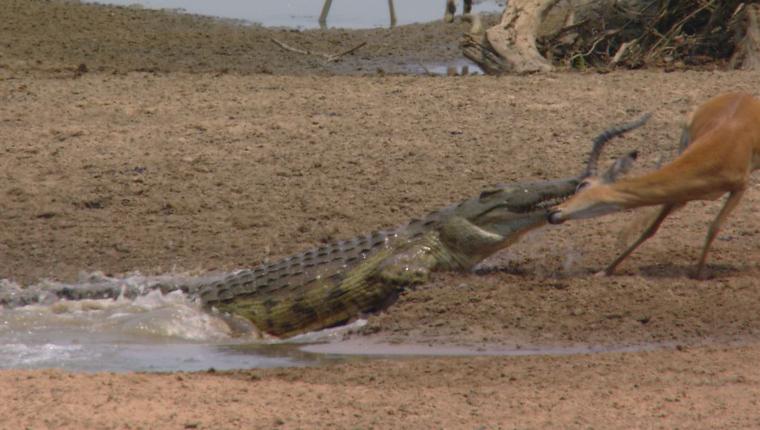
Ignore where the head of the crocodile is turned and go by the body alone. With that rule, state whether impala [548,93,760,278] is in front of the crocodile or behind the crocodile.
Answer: in front

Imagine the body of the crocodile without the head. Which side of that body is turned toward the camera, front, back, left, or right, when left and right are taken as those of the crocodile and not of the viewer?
right

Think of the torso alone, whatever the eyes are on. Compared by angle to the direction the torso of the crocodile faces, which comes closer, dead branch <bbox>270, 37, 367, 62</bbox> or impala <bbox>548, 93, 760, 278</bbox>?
the impala

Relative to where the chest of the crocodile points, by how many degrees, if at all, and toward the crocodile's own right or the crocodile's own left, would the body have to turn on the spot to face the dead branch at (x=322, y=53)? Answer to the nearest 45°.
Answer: approximately 90° to the crocodile's own left
